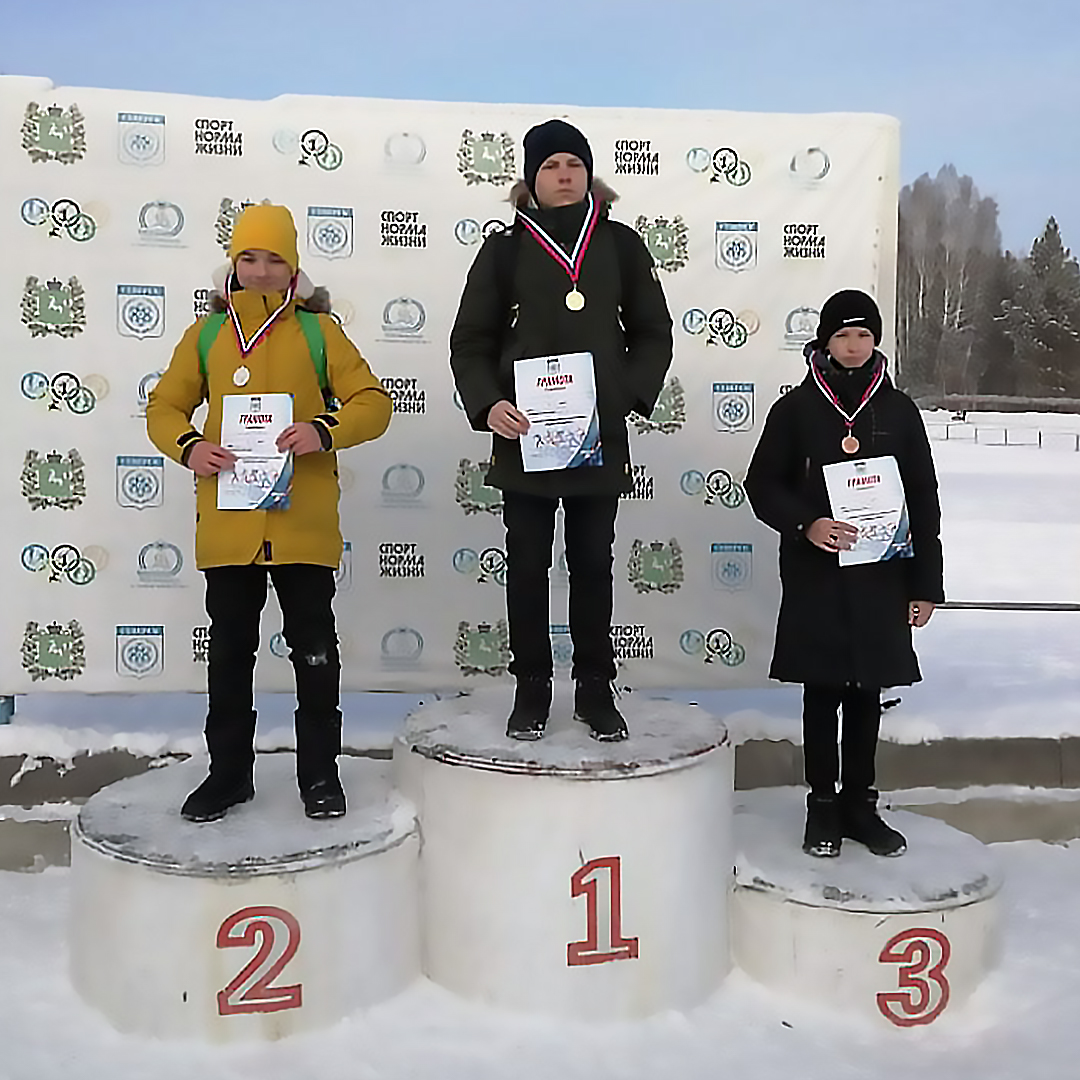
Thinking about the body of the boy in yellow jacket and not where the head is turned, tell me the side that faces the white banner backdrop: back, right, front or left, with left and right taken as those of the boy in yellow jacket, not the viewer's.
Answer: back

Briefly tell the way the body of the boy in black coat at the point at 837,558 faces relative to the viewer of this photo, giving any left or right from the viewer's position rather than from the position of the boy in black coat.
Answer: facing the viewer

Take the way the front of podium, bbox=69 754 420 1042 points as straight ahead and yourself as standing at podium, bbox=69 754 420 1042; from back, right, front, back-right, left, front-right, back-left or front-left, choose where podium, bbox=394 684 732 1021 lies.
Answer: left

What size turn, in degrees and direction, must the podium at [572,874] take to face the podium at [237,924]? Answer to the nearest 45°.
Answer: approximately 90° to its right

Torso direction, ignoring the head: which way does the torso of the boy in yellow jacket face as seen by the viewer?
toward the camera

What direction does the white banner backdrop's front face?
toward the camera

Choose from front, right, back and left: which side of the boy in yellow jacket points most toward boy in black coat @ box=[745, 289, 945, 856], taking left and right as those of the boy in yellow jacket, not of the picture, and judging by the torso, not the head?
left

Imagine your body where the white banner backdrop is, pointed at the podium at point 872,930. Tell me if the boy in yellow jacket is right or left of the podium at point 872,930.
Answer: right
